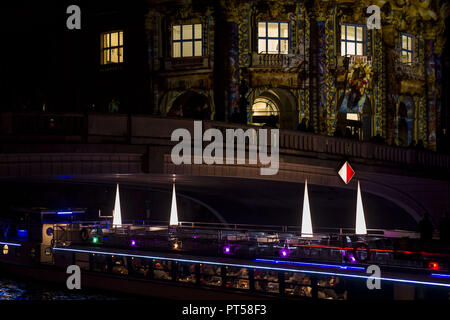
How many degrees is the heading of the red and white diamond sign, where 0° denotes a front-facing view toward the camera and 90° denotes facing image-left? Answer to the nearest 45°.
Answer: approximately 0°
